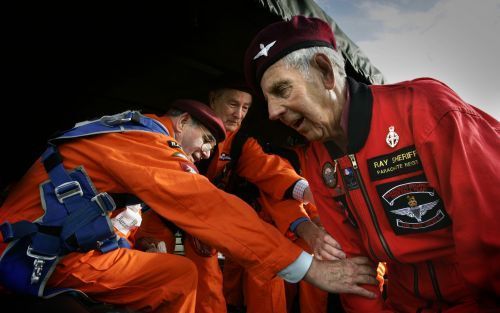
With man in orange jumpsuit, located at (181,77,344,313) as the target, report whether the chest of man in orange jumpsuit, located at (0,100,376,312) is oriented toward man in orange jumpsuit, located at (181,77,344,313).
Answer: no

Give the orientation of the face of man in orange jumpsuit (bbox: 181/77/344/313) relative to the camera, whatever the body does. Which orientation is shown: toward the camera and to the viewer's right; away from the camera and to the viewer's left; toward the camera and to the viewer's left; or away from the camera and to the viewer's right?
toward the camera and to the viewer's right

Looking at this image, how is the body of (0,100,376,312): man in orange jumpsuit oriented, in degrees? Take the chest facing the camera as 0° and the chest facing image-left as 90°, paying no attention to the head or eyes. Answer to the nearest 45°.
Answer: approximately 270°
